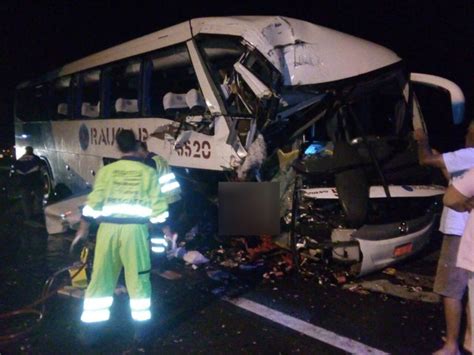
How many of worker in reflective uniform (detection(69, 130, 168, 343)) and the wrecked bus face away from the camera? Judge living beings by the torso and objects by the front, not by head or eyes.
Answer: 1

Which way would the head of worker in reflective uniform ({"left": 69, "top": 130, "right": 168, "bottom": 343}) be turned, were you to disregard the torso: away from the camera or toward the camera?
away from the camera

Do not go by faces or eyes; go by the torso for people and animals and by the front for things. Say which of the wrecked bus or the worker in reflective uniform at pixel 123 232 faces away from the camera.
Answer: the worker in reflective uniform

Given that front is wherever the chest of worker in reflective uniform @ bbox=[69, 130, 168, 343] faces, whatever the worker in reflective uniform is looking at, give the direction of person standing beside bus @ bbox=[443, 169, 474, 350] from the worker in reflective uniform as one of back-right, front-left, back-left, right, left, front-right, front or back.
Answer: back-right

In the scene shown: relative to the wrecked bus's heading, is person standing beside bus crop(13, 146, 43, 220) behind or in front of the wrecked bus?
behind

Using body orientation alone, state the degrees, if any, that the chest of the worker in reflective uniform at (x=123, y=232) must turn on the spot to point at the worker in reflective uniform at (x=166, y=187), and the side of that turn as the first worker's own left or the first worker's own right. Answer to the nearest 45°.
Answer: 0° — they already face them

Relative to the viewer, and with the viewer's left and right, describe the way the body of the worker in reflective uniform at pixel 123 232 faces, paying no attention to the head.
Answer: facing away from the viewer

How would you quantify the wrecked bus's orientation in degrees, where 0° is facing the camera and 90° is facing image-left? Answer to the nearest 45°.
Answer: approximately 315°

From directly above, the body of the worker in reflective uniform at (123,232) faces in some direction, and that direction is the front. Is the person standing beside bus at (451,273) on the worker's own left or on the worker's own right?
on the worker's own right
